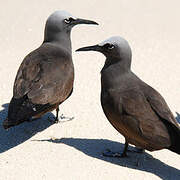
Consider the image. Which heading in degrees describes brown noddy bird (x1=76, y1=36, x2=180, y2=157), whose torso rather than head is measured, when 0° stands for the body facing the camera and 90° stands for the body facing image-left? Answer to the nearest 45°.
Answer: approximately 90°

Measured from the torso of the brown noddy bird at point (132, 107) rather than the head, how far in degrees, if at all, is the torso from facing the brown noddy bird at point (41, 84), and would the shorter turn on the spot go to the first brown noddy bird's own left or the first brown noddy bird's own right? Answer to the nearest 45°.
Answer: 0° — it already faces it
